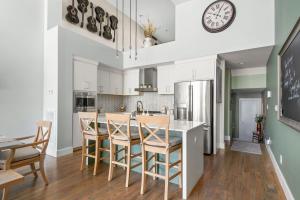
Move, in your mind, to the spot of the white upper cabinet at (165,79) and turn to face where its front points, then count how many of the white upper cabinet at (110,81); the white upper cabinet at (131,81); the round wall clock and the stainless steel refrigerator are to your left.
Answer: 2

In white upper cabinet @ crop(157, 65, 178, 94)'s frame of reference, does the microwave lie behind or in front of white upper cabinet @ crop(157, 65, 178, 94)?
in front

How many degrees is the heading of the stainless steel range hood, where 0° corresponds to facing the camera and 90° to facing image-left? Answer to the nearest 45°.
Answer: approximately 45°

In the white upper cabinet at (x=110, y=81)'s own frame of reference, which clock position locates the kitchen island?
The kitchen island is roughly at 1 o'clock from the white upper cabinet.

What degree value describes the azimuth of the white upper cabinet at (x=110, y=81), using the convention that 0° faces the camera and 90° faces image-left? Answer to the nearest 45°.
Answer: approximately 315°

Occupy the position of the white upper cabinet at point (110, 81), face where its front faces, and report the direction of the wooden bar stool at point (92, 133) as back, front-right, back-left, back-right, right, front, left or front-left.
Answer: front-right

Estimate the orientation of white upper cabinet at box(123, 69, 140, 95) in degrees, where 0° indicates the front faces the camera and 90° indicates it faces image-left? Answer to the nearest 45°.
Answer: approximately 45°

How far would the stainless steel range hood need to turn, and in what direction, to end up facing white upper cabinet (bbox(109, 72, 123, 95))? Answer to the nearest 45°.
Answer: approximately 45° to its right
